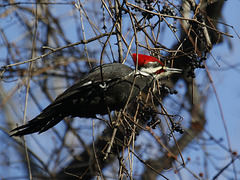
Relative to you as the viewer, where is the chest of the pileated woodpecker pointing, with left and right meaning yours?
facing to the right of the viewer
